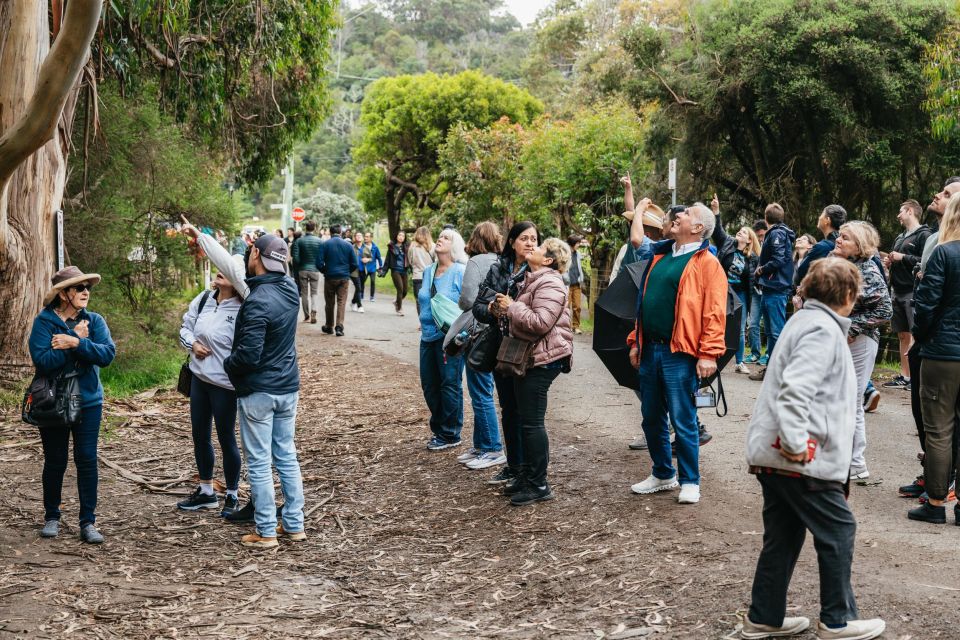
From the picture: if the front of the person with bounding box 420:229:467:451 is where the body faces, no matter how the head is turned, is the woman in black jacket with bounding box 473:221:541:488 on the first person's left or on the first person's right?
on the first person's left

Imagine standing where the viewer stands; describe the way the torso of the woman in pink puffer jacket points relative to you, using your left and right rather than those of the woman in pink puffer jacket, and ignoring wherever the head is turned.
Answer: facing to the left of the viewer

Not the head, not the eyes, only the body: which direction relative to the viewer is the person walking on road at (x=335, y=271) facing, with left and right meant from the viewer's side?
facing away from the viewer

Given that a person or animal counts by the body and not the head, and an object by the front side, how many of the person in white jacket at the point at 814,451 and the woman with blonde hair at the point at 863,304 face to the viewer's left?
1

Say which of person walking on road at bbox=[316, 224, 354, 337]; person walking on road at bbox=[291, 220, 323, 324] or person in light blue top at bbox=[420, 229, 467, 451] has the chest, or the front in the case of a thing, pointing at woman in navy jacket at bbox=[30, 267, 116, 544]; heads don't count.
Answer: person in light blue top at bbox=[420, 229, 467, 451]

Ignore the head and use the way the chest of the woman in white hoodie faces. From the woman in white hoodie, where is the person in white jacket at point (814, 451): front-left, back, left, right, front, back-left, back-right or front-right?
left

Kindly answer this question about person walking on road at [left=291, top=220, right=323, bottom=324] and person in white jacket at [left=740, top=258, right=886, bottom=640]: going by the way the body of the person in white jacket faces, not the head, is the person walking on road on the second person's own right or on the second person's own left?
on the second person's own left

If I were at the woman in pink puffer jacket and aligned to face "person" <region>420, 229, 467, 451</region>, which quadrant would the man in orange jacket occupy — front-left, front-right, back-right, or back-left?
back-right

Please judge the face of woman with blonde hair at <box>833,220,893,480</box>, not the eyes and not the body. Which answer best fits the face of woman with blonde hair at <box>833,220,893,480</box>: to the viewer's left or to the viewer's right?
to the viewer's left

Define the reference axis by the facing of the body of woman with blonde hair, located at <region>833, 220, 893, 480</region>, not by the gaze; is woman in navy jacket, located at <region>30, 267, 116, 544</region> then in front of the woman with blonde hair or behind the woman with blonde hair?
in front
